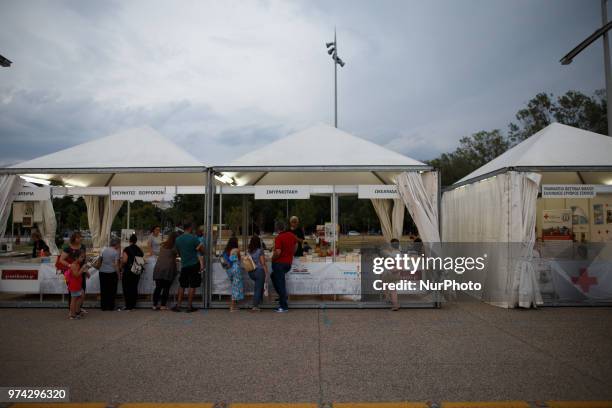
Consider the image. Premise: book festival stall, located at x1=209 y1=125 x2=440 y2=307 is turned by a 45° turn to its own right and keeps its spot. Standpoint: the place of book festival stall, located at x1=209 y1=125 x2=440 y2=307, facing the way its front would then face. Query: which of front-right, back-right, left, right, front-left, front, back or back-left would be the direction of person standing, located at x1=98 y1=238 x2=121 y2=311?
front-right

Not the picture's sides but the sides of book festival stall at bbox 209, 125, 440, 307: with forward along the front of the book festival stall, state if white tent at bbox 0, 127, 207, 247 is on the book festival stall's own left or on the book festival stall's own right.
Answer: on the book festival stall's own right

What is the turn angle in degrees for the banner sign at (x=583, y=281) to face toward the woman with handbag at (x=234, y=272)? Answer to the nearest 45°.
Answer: approximately 45° to its right

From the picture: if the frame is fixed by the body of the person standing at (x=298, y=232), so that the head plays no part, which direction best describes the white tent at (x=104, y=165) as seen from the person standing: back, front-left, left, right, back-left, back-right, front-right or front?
front-right

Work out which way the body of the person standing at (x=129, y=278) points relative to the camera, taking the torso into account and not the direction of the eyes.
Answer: away from the camera

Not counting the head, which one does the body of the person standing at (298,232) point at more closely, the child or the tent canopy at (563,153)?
the child

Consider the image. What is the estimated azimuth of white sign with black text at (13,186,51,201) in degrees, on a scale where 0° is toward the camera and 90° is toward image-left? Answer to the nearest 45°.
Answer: approximately 0°

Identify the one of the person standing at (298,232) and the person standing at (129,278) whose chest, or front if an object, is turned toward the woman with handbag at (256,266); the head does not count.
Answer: the person standing at (298,232)

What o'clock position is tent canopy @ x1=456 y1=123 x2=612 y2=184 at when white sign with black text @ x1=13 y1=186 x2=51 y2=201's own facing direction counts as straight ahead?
The tent canopy is roughly at 10 o'clock from the white sign with black text.
